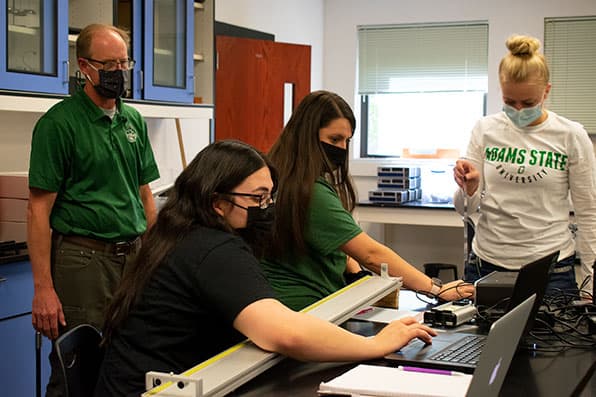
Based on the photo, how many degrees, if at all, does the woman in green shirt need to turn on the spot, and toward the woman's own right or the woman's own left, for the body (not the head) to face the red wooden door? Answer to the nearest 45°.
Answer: approximately 90° to the woman's own left

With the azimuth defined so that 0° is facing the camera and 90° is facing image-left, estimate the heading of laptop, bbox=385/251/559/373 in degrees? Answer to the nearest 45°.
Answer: approximately 90°

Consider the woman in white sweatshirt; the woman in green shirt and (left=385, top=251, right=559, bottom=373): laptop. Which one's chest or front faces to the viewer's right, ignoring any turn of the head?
the woman in green shirt

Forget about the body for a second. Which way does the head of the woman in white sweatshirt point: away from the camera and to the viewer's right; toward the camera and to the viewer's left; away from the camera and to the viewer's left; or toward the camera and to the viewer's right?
toward the camera and to the viewer's left

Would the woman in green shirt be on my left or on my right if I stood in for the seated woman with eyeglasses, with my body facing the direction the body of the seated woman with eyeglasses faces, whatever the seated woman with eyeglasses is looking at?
on my left

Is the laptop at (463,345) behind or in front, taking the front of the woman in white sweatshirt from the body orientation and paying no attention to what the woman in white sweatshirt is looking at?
in front

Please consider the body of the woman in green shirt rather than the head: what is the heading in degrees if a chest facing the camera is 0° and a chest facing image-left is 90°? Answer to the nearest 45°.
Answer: approximately 270°

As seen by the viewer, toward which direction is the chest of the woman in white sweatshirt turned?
toward the camera

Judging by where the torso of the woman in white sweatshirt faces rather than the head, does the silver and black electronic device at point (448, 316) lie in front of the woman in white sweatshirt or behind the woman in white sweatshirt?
in front

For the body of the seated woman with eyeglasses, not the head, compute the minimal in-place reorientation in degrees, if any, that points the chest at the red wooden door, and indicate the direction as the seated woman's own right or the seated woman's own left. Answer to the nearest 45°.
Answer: approximately 90° to the seated woman's own left

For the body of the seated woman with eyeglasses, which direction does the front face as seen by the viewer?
to the viewer's right

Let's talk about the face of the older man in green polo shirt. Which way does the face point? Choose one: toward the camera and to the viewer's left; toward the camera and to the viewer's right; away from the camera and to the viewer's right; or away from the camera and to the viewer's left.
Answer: toward the camera and to the viewer's right

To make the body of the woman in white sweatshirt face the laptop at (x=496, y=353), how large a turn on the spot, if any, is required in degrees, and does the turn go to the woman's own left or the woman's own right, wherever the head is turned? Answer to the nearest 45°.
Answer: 0° — they already face it

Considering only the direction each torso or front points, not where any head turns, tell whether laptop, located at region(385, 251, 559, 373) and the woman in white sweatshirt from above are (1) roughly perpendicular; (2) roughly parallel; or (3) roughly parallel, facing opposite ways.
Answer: roughly perpendicular

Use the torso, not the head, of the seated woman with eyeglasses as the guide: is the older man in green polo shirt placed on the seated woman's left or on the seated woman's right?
on the seated woman's left
